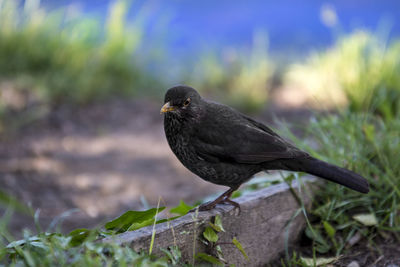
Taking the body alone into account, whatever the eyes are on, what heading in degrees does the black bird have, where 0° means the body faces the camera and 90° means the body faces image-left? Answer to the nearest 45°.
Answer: approximately 90°

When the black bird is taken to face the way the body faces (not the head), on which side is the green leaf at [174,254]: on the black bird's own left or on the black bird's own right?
on the black bird's own left
